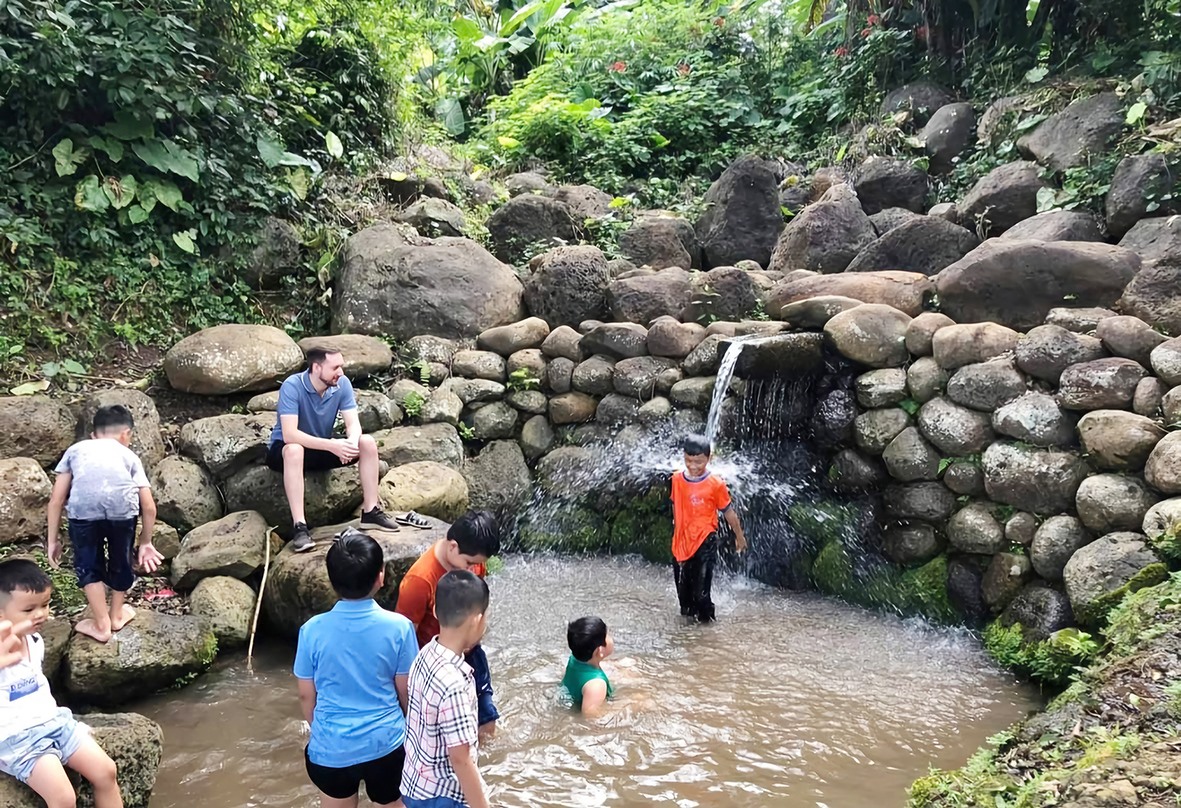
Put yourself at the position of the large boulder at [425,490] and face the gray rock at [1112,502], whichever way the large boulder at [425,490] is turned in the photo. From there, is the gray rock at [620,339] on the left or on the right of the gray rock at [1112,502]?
left

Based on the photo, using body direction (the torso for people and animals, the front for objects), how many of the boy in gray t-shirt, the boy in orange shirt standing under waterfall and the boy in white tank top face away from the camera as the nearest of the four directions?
1

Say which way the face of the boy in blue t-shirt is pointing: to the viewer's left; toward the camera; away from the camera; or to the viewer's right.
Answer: away from the camera

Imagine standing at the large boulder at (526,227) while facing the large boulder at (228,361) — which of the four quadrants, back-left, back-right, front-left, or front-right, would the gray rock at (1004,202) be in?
back-left

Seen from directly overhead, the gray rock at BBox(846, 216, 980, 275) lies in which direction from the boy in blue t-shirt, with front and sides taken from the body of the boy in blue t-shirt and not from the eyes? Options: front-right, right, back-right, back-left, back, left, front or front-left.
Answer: front-right

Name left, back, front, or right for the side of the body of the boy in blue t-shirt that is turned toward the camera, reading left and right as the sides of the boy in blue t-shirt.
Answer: back

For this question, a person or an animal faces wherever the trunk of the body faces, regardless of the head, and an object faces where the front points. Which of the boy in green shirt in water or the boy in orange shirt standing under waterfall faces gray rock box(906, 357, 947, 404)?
the boy in green shirt in water

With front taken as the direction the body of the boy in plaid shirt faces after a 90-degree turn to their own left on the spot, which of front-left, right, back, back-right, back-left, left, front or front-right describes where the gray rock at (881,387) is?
right

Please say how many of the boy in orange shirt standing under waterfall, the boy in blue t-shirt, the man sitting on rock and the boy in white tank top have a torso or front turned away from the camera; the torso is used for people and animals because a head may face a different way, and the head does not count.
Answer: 1

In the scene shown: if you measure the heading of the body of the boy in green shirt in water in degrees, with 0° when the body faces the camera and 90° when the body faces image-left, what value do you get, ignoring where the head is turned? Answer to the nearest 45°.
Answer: approximately 225°

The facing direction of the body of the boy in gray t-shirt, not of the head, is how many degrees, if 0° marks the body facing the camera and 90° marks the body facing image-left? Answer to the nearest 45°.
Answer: approximately 180°

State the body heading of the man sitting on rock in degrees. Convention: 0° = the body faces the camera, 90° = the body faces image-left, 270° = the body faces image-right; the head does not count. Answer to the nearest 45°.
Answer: approximately 315°

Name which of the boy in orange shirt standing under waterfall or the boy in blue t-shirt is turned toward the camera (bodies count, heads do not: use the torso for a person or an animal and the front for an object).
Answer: the boy in orange shirt standing under waterfall

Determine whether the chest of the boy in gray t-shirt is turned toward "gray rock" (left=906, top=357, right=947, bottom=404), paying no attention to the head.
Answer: no

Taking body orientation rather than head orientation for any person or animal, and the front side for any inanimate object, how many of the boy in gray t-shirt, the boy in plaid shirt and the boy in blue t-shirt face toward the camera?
0

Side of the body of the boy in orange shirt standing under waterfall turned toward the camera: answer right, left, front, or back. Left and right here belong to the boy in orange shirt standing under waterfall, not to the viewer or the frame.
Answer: front

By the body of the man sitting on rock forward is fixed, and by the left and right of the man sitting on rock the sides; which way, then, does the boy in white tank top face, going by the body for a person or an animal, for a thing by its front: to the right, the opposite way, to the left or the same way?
the same way

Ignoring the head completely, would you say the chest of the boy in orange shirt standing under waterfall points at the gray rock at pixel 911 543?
no

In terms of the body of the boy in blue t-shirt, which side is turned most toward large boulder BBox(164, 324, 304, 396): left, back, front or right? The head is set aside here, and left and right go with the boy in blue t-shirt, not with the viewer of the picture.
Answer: front

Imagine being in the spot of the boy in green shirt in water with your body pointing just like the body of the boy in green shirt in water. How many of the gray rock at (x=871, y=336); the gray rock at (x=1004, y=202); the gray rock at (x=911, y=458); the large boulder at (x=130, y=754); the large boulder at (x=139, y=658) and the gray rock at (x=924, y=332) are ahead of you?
4
